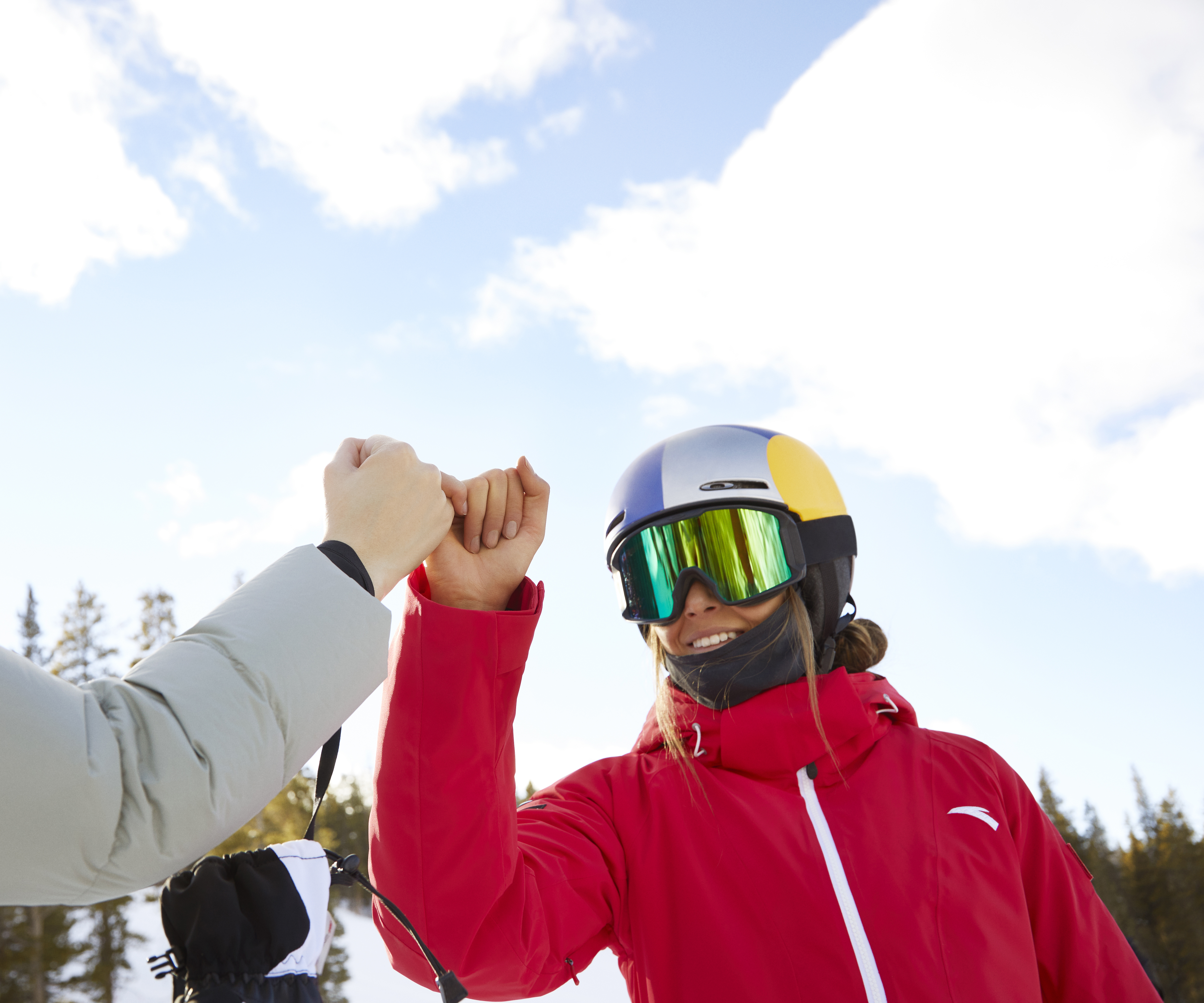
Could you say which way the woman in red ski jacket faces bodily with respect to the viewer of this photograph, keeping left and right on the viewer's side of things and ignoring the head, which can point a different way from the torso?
facing the viewer

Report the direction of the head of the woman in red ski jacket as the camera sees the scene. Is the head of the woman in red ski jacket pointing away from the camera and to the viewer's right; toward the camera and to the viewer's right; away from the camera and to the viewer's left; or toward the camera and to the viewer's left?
toward the camera and to the viewer's left

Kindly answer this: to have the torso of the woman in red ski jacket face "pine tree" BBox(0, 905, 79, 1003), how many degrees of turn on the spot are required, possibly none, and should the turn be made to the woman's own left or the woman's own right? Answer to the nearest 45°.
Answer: approximately 135° to the woman's own right

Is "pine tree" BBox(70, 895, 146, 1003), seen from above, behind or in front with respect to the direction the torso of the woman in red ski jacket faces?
behind

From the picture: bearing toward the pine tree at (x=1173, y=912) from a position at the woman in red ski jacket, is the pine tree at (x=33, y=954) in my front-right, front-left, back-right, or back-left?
front-left

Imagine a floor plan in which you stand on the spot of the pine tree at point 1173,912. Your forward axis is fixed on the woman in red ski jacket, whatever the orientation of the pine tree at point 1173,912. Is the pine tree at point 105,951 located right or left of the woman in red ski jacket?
right

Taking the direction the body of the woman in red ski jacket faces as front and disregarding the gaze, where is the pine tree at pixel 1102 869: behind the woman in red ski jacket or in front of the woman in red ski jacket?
behind
